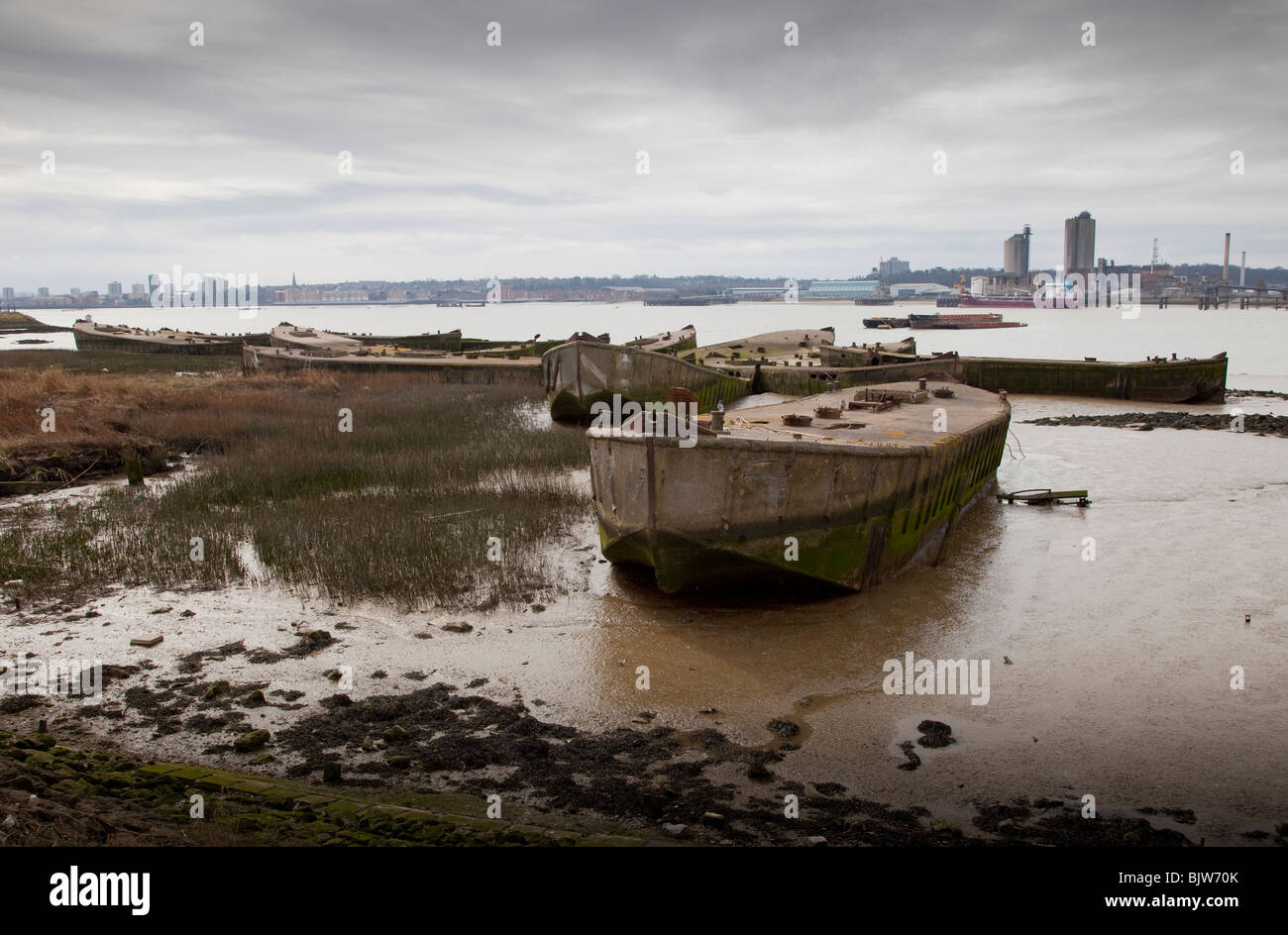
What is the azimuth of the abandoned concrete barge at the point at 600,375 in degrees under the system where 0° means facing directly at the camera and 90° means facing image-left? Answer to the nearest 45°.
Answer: approximately 45°

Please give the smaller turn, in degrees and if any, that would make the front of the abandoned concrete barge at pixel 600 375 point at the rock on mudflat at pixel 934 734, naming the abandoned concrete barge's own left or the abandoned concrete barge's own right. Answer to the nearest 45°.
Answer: approximately 45° to the abandoned concrete barge's own left

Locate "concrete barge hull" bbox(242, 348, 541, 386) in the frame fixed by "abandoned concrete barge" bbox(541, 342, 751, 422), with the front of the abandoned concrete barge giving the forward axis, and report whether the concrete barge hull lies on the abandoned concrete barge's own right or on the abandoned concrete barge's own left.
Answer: on the abandoned concrete barge's own right

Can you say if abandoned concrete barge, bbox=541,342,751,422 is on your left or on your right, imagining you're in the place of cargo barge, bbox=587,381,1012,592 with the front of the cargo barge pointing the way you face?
on your right

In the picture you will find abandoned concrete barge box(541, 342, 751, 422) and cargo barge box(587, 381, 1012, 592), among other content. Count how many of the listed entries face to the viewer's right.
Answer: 0

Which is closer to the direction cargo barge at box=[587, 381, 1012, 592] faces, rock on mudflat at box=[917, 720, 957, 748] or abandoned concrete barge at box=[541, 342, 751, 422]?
the rock on mudflat

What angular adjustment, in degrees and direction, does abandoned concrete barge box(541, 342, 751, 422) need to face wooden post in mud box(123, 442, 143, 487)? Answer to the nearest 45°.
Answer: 0° — it already faces it
